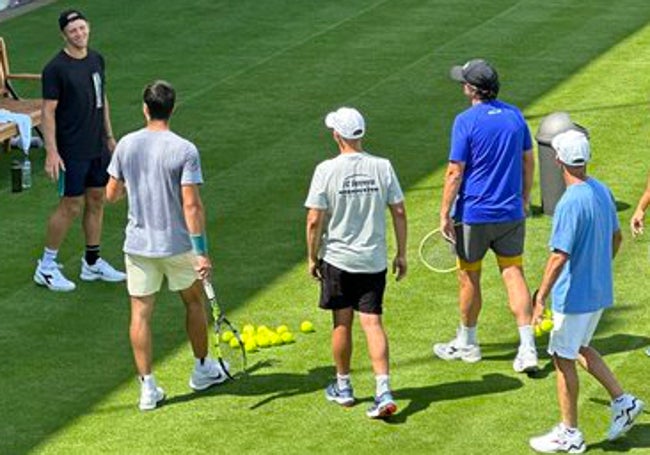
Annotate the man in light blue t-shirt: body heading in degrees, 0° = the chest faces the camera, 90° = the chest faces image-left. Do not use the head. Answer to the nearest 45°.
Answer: approximately 135°

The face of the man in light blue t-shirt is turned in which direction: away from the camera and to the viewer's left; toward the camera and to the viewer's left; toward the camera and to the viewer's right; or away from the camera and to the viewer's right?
away from the camera and to the viewer's left

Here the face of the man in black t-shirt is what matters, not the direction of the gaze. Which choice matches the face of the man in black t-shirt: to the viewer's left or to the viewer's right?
to the viewer's right

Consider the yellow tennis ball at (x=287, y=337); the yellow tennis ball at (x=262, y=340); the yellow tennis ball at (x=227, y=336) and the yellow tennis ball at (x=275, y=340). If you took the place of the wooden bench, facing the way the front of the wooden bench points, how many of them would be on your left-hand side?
0

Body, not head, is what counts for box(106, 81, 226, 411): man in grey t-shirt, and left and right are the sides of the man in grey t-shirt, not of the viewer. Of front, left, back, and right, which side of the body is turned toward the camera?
back

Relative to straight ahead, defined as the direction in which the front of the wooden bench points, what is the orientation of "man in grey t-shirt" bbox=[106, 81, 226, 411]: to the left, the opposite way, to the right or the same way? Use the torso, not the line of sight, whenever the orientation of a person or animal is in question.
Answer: to the left

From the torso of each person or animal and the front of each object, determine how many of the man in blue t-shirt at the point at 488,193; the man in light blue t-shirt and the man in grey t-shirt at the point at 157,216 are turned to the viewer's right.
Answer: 0

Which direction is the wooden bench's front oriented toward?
to the viewer's right

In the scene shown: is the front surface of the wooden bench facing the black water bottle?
no

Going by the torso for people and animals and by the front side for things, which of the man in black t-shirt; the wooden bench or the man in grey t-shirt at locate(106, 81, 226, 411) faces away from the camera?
the man in grey t-shirt

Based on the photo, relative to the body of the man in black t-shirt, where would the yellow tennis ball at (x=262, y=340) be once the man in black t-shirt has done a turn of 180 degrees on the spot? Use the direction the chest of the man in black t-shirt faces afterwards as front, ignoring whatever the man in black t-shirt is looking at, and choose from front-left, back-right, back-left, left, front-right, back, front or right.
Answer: back

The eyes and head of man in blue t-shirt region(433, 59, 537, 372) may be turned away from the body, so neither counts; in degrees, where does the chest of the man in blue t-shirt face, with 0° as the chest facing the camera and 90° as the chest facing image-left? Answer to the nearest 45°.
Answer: approximately 135°

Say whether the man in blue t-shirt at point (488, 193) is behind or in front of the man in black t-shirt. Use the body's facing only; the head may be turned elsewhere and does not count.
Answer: in front

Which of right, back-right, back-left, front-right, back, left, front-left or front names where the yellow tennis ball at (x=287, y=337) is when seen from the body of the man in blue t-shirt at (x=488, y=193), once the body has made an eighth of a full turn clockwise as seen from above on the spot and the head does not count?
left

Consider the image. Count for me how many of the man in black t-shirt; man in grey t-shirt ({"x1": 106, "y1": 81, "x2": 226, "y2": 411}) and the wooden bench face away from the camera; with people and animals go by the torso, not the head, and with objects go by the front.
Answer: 1

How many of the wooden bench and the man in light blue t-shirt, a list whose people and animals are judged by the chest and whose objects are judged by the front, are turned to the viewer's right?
1

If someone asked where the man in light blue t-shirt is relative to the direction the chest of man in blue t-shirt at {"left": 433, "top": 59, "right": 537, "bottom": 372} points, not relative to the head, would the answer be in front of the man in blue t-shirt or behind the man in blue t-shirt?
behind

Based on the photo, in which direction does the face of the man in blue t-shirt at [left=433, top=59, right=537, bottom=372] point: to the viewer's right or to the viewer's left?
to the viewer's left
